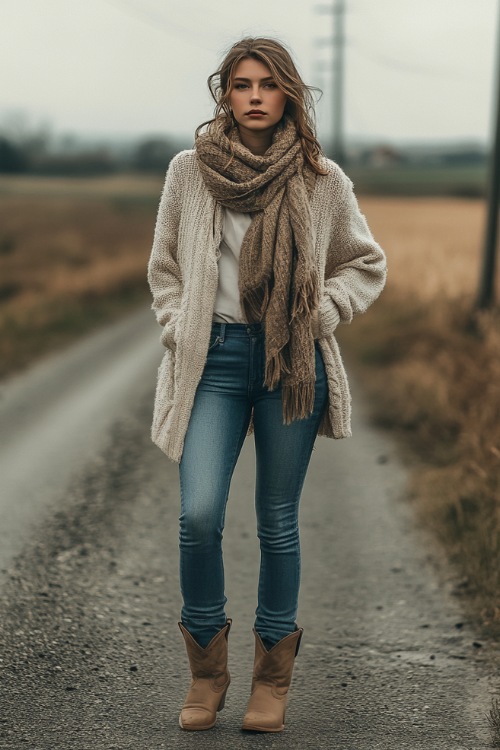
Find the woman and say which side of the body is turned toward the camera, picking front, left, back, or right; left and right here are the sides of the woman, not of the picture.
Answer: front

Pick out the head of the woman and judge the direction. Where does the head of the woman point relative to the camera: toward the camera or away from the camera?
toward the camera

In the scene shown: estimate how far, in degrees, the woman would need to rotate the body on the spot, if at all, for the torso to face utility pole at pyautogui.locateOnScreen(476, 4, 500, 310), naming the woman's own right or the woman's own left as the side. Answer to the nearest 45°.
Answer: approximately 180°
